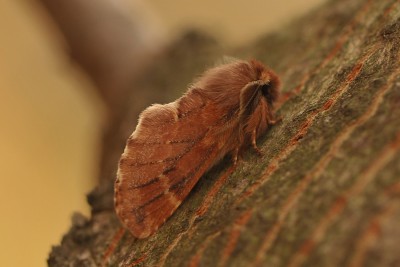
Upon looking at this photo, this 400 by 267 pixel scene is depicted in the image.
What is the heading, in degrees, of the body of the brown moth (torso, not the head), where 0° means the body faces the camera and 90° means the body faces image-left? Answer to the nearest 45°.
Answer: approximately 270°
